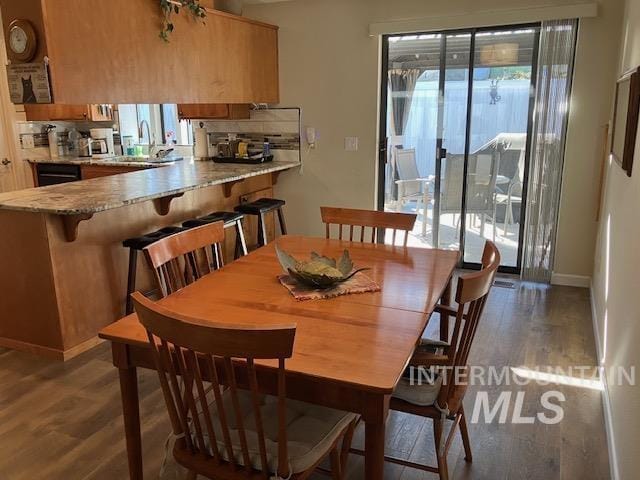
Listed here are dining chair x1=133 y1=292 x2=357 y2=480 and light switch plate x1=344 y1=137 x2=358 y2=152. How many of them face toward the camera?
1

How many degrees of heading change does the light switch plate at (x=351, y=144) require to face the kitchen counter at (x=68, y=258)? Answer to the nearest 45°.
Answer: approximately 45° to its right

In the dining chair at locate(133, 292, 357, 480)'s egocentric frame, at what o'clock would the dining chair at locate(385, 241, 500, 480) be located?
the dining chair at locate(385, 241, 500, 480) is roughly at 1 o'clock from the dining chair at locate(133, 292, 357, 480).

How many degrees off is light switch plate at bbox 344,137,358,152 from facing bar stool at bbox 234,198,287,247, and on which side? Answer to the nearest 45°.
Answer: approximately 45° to its right

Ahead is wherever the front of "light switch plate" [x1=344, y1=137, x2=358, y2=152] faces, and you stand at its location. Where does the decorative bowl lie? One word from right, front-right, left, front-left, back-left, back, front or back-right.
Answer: front

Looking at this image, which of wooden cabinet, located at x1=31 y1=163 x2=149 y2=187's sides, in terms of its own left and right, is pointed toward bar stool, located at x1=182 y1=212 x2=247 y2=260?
front

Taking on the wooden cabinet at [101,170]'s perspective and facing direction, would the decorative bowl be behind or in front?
in front

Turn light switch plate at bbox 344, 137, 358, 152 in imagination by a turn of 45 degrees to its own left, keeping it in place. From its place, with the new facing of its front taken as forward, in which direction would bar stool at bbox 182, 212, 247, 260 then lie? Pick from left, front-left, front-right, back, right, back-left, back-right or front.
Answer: right

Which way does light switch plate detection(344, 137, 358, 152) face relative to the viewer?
toward the camera

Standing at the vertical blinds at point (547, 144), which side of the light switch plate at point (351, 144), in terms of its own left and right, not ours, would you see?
left

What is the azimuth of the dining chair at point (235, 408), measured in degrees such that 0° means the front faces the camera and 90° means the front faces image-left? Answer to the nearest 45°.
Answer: approximately 225°

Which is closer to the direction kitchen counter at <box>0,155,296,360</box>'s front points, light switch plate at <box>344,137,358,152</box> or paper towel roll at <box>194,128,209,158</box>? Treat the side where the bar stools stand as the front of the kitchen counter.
the light switch plate

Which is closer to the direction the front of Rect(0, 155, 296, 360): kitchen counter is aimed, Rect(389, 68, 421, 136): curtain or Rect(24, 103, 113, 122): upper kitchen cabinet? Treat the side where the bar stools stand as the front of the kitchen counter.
the curtain
